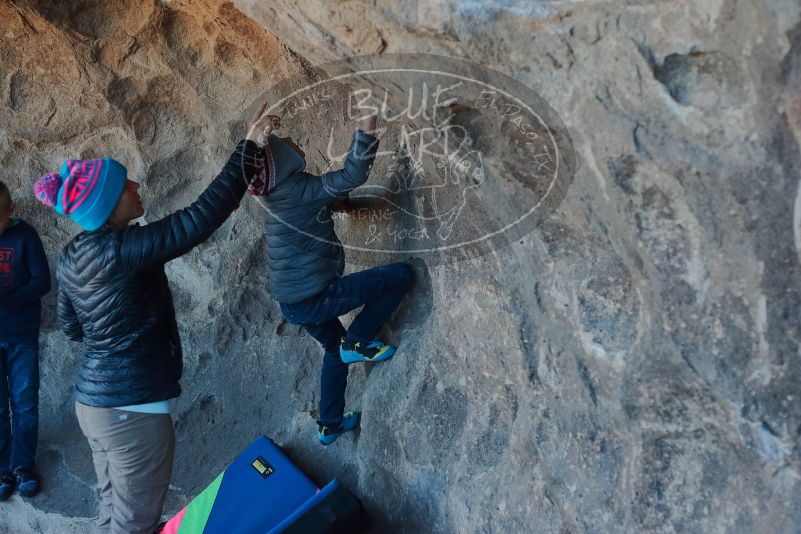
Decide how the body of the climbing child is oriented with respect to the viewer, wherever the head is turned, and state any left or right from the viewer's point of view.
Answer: facing away from the viewer and to the right of the viewer

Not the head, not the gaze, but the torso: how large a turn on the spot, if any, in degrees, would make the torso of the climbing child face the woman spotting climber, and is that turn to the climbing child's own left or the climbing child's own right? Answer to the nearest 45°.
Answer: approximately 135° to the climbing child's own left
